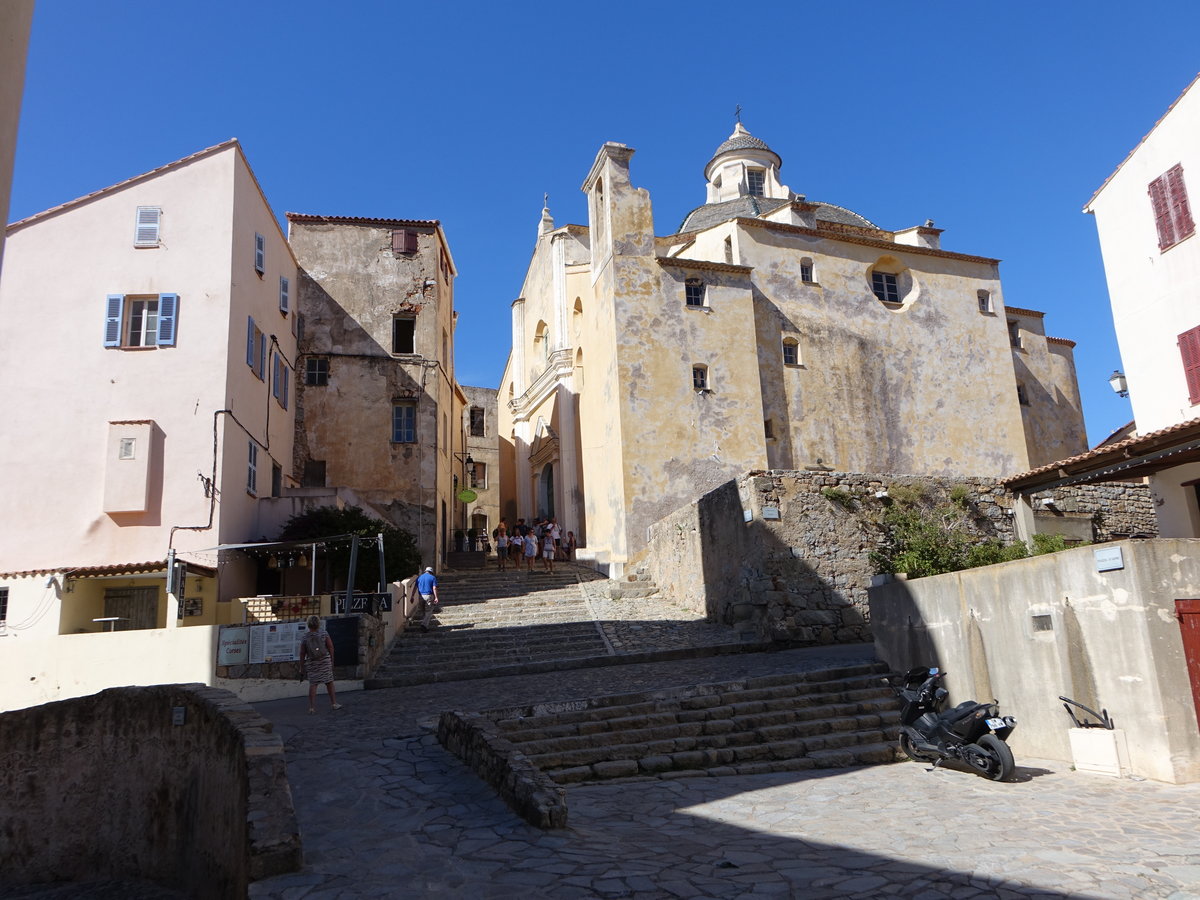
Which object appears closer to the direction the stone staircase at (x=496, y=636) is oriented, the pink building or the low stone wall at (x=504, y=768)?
the low stone wall

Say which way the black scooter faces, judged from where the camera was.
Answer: facing away from the viewer and to the left of the viewer

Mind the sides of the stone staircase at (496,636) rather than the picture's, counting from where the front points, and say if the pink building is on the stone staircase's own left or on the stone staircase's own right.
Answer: on the stone staircase's own right

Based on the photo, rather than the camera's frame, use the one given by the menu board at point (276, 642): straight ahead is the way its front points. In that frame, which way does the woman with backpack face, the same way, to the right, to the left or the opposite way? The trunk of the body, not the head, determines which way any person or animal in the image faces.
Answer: the opposite way

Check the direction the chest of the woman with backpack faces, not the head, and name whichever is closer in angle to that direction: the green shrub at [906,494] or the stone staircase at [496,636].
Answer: the stone staircase

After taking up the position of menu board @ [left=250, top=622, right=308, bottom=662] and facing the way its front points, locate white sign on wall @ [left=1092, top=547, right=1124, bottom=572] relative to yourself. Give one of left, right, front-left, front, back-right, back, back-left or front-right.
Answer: front-left

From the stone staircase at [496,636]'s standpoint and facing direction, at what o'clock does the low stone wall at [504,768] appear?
The low stone wall is roughly at 12 o'clock from the stone staircase.

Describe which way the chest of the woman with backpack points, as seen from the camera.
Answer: away from the camera

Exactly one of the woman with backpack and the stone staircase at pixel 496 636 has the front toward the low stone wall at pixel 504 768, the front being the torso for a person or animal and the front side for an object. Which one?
the stone staircase

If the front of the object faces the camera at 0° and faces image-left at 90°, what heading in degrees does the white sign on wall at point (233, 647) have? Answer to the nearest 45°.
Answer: approximately 0°
